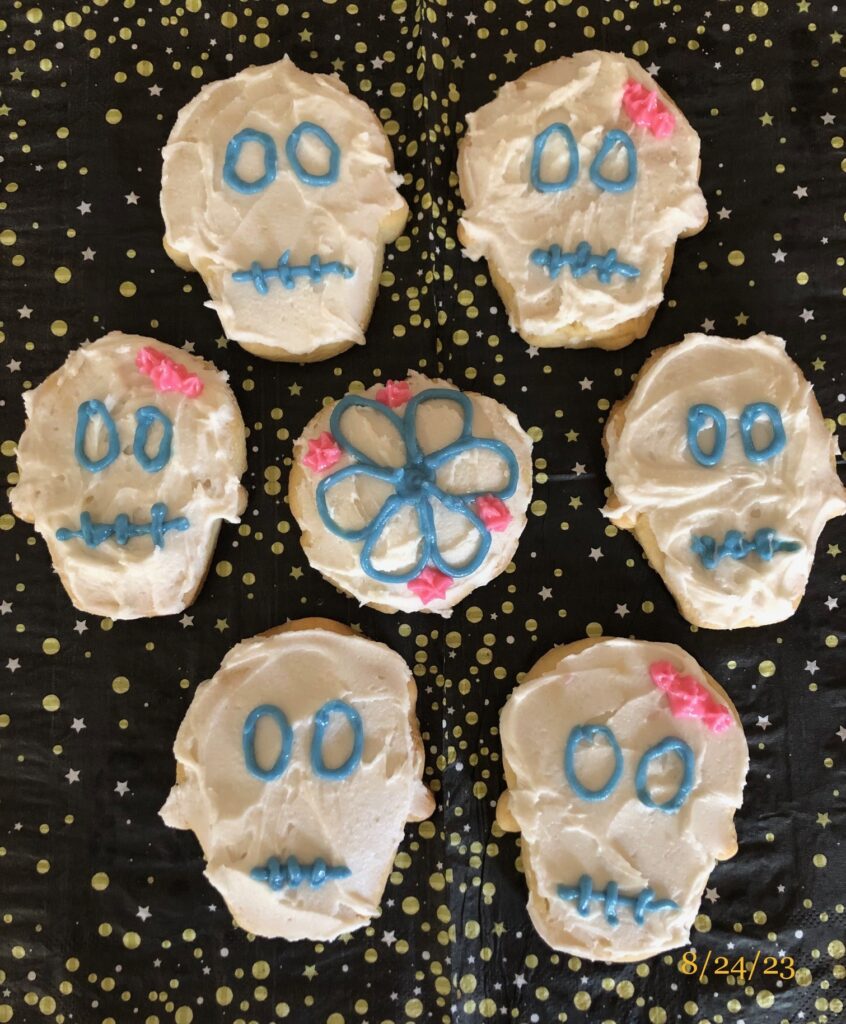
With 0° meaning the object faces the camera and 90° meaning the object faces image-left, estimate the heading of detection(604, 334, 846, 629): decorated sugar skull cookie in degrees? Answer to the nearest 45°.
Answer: approximately 0°

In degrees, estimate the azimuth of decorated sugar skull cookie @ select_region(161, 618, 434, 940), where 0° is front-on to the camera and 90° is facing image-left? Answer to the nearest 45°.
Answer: approximately 0°
